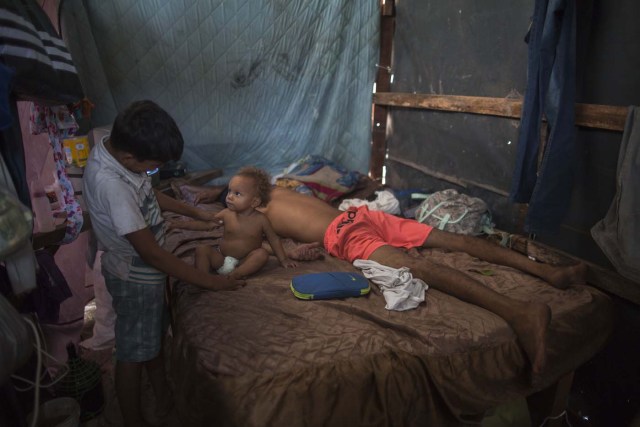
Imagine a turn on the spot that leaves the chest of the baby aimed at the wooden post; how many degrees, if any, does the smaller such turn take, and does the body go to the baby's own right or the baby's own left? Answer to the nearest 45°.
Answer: approximately 180°

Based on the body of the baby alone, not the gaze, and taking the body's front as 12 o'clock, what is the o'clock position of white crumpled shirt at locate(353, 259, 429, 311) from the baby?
The white crumpled shirt is roughly at 9 o'clock from the baby.

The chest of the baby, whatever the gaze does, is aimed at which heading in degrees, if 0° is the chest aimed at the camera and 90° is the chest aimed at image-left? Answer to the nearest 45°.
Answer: approximately 45°

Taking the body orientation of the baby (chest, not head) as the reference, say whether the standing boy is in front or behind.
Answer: in front

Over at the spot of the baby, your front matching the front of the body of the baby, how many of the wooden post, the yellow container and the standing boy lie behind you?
1

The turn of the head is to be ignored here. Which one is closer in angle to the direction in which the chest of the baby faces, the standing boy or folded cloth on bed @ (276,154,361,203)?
the standing boy

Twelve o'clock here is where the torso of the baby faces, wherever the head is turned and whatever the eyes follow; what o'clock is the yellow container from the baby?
The yellow container is roughly at 2 o'clock from the baby.

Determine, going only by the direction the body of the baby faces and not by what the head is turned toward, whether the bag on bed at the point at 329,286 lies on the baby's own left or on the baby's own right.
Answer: on the baby's own left

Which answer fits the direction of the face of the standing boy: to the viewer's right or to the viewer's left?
to the viewer's right

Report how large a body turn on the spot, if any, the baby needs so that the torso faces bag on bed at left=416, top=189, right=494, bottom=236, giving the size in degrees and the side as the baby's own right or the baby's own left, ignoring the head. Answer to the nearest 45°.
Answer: approximately 135° to the baby's own left

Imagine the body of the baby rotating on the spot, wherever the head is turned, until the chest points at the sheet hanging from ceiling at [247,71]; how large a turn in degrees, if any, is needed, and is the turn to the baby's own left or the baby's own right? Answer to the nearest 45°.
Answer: approximately 135° to the baby's own right

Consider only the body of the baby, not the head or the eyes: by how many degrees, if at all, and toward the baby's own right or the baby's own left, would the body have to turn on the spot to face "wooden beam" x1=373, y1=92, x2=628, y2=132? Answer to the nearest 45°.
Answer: approximately 135° to the baby's own left
